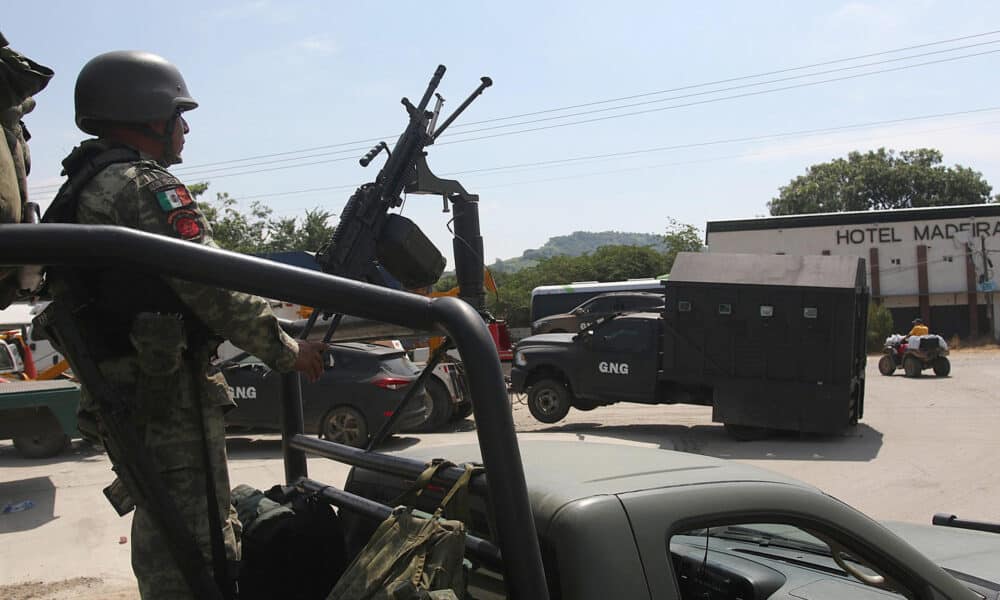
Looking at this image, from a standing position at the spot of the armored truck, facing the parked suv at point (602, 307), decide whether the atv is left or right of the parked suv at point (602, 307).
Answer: right

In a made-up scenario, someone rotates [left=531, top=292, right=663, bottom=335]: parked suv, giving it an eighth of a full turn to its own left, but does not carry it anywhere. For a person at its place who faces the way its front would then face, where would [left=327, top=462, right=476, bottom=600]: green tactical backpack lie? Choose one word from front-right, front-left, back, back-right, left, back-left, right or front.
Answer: front-left

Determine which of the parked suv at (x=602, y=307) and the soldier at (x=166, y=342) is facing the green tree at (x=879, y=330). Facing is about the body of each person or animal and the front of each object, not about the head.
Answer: the soldier

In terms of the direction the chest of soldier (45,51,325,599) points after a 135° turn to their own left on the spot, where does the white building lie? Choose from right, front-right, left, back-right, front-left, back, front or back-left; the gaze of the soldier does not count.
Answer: back-right

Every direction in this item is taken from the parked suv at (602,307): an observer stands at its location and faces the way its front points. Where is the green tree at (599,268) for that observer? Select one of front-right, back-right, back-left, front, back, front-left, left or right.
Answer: right

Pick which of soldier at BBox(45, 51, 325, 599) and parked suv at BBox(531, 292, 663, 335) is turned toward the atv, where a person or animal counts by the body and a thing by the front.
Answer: the soldier

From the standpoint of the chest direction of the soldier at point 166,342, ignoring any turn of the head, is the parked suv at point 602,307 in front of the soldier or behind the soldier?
in front

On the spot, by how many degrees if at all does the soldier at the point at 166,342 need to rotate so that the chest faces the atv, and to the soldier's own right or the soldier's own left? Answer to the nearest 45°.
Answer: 0° — they already face it

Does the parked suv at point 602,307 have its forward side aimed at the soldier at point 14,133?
no

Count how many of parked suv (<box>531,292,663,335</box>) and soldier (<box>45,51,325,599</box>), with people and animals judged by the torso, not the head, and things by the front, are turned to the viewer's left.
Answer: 1

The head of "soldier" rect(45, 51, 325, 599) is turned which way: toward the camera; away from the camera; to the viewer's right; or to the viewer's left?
to the viewer's right

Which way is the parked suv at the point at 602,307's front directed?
to the viewer's left

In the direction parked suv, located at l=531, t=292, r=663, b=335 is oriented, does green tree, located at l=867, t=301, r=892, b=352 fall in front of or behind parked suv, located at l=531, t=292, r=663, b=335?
behind

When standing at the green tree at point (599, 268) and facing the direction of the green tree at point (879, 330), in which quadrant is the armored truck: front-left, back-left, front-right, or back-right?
front-right

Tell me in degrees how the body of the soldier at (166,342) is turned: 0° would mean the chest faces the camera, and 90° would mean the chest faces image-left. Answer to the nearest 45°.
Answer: approximately 225°

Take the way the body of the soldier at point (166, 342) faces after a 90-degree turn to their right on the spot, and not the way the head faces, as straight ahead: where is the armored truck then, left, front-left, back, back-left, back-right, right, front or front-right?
left
